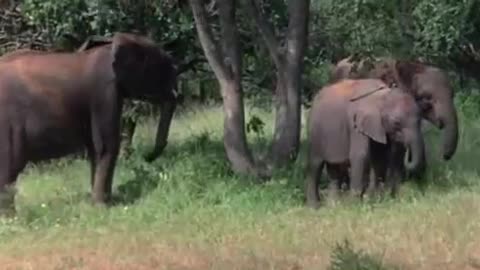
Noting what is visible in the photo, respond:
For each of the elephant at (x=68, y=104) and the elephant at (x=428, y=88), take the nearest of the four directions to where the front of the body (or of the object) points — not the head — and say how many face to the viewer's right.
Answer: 2

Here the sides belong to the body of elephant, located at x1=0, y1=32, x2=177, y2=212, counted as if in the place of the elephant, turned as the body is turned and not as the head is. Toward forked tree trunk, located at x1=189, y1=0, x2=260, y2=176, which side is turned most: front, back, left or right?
front

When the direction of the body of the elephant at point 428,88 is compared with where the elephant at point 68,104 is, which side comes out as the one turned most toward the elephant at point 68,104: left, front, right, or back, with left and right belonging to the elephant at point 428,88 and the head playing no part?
back

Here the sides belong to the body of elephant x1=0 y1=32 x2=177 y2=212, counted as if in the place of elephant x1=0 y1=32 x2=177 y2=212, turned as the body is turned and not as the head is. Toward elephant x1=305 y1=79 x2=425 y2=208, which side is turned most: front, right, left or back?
front

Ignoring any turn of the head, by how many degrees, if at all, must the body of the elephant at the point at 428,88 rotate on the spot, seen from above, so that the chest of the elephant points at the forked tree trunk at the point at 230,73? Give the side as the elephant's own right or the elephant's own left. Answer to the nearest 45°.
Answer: approximately 180°

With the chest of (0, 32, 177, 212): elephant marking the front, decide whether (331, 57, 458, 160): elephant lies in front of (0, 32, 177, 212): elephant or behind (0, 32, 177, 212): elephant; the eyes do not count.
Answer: in front

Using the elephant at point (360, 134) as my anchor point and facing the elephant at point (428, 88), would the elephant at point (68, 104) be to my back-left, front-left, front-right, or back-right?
back-left

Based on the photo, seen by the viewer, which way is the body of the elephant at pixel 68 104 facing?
to the viewer's right

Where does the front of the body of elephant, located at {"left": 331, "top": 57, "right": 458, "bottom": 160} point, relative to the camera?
to the viewer's right

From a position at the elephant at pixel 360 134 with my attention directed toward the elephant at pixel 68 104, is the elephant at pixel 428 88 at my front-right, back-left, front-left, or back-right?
back-right
